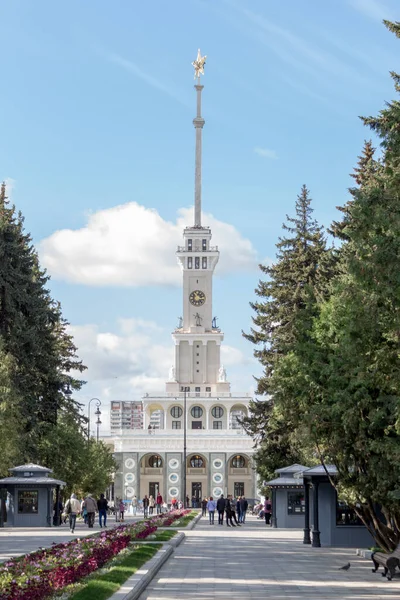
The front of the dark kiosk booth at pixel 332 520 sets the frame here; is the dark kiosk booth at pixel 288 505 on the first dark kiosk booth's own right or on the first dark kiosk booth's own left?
on the first dark kiosk booth's own right

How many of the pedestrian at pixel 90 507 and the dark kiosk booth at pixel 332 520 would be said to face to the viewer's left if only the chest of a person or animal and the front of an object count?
1

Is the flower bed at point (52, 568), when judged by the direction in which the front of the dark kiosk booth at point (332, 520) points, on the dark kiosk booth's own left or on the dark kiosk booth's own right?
on the dark kiosk booth's own left

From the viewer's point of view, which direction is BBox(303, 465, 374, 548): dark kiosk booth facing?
to the viewer's left

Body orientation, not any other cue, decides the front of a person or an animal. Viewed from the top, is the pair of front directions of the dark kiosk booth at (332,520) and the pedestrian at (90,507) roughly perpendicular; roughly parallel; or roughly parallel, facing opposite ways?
roughly perpendicular

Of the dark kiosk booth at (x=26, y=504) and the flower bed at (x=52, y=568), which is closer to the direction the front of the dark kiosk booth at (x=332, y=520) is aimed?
the flower bed
